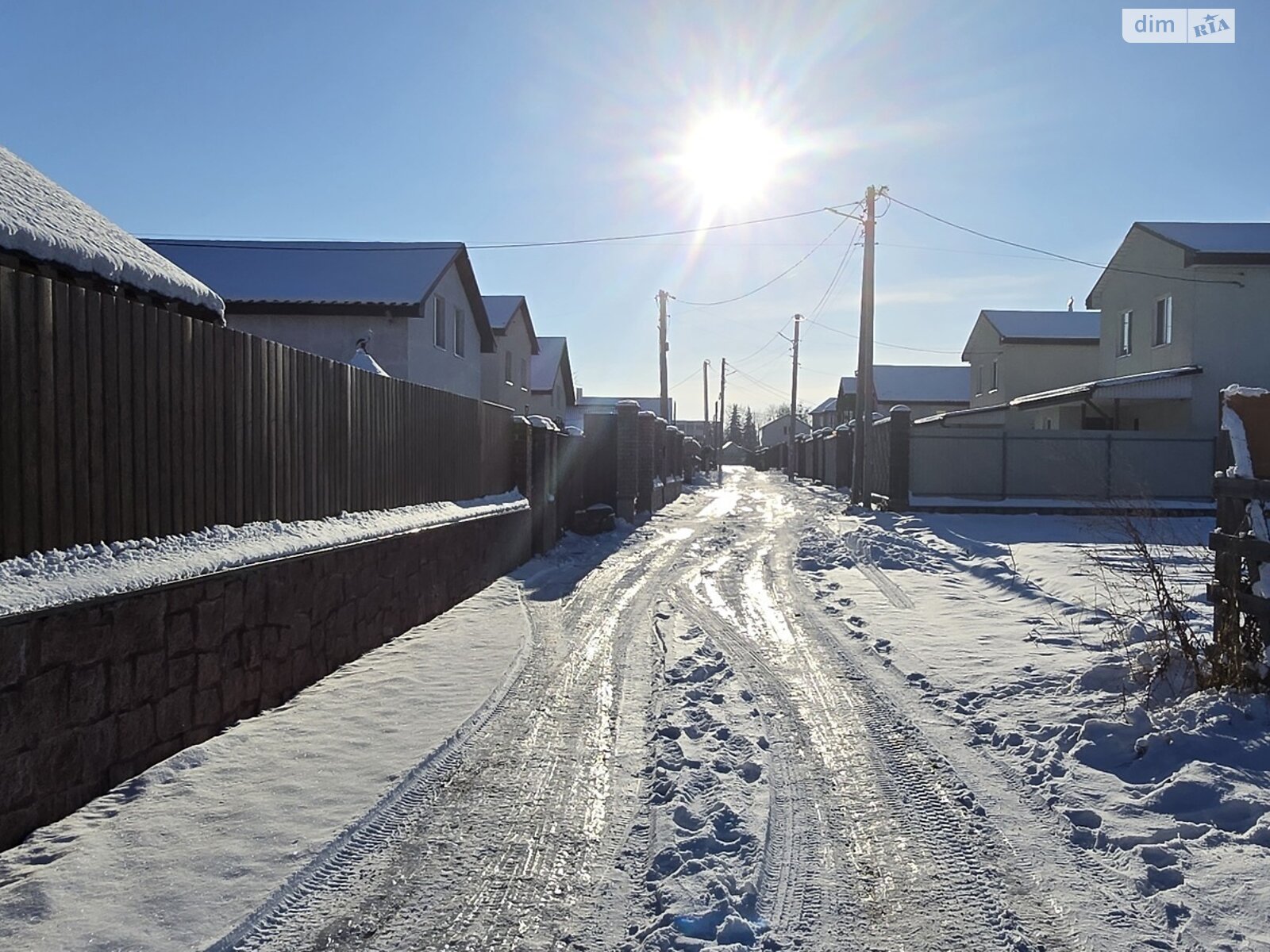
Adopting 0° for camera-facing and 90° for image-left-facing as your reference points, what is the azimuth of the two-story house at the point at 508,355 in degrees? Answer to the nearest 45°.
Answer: approximately 315°

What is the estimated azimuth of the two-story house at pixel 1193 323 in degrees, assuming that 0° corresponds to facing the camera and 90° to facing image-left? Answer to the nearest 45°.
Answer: approximately 45°

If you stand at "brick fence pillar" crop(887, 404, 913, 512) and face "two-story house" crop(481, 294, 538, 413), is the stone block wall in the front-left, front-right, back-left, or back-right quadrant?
back-left

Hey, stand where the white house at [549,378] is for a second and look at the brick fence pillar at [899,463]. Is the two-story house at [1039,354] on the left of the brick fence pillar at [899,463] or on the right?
left

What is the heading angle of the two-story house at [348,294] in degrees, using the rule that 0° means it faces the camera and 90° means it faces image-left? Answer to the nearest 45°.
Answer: approximately 315°

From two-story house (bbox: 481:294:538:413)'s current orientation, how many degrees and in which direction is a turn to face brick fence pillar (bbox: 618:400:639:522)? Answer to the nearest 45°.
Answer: approximately 45° to its right

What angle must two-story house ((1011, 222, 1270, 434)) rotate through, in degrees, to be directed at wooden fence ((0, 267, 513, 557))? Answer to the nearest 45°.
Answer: approximately 45° to its left

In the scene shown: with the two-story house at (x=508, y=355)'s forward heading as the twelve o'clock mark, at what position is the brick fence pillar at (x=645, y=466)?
The brick fence pillar is roughly at 1 o'clock from the two-story house.

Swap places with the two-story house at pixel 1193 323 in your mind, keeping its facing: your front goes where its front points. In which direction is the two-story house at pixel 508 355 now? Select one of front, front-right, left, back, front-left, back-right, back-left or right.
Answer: front-right

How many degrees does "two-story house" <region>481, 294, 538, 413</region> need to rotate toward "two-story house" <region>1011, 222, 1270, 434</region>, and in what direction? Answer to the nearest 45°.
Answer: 0° — it already faces it

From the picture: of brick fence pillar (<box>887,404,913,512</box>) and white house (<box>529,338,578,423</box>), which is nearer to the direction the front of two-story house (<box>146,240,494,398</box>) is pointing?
the brick fence pillar
